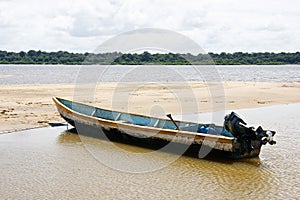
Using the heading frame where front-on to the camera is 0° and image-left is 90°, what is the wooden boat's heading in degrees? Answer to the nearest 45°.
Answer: approximately 135°
